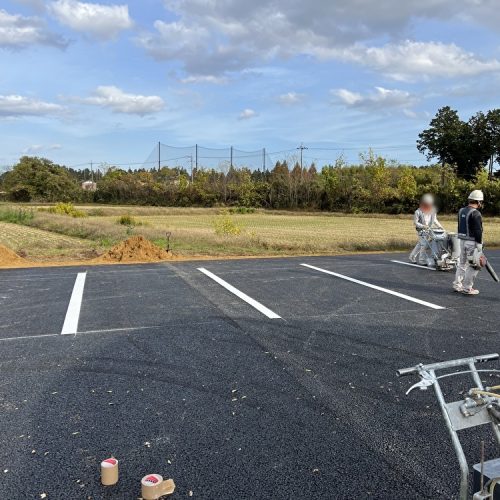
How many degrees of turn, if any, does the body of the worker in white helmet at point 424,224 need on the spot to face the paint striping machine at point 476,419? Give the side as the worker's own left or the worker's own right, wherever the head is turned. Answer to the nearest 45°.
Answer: approximately 45° to the worker's own right

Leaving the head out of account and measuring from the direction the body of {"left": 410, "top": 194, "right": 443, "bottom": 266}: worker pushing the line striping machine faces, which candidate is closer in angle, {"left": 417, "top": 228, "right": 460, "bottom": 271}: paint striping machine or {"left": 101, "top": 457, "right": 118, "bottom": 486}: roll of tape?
the paint striping machine

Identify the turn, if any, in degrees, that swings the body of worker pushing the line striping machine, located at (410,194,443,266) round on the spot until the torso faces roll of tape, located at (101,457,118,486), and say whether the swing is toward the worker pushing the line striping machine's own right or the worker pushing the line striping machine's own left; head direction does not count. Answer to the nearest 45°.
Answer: approximately 45° to the worker pushing the line striping machine's own right

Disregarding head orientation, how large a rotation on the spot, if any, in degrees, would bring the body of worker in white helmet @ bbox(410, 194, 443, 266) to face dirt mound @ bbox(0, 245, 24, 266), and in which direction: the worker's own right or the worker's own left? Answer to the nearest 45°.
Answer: approximately 135° to the worker's own right

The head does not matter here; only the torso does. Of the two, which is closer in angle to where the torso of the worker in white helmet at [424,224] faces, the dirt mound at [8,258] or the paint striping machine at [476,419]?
the paint striping machine

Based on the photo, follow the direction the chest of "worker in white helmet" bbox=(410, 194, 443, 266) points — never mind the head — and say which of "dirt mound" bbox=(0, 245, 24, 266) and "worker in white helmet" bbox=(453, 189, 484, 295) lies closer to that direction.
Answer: the worker in white helmet

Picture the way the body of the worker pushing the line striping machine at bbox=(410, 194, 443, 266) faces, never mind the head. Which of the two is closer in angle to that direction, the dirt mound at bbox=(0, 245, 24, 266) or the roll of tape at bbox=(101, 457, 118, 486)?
the roll of tape

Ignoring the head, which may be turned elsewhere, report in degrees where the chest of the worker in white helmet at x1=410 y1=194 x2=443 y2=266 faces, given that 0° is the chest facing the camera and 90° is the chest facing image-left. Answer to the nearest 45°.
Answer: approximately 315°

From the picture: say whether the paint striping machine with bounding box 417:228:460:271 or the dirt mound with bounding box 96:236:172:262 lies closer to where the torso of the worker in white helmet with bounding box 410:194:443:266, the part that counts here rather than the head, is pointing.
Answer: the paint striping machine

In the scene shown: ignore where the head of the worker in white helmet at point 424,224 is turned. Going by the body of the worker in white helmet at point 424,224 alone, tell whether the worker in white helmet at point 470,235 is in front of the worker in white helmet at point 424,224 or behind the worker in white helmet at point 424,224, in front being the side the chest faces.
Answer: in front
